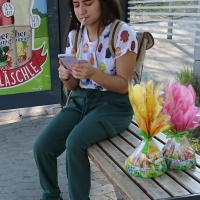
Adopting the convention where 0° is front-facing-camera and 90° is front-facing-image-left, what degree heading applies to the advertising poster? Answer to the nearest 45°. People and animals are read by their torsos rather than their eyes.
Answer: approximately 0°

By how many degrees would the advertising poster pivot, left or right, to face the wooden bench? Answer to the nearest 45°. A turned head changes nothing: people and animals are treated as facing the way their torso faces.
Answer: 0° — it already faces it

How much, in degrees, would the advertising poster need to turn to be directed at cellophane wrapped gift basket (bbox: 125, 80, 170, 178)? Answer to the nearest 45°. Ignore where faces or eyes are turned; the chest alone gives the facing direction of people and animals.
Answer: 0° — it already faces it
